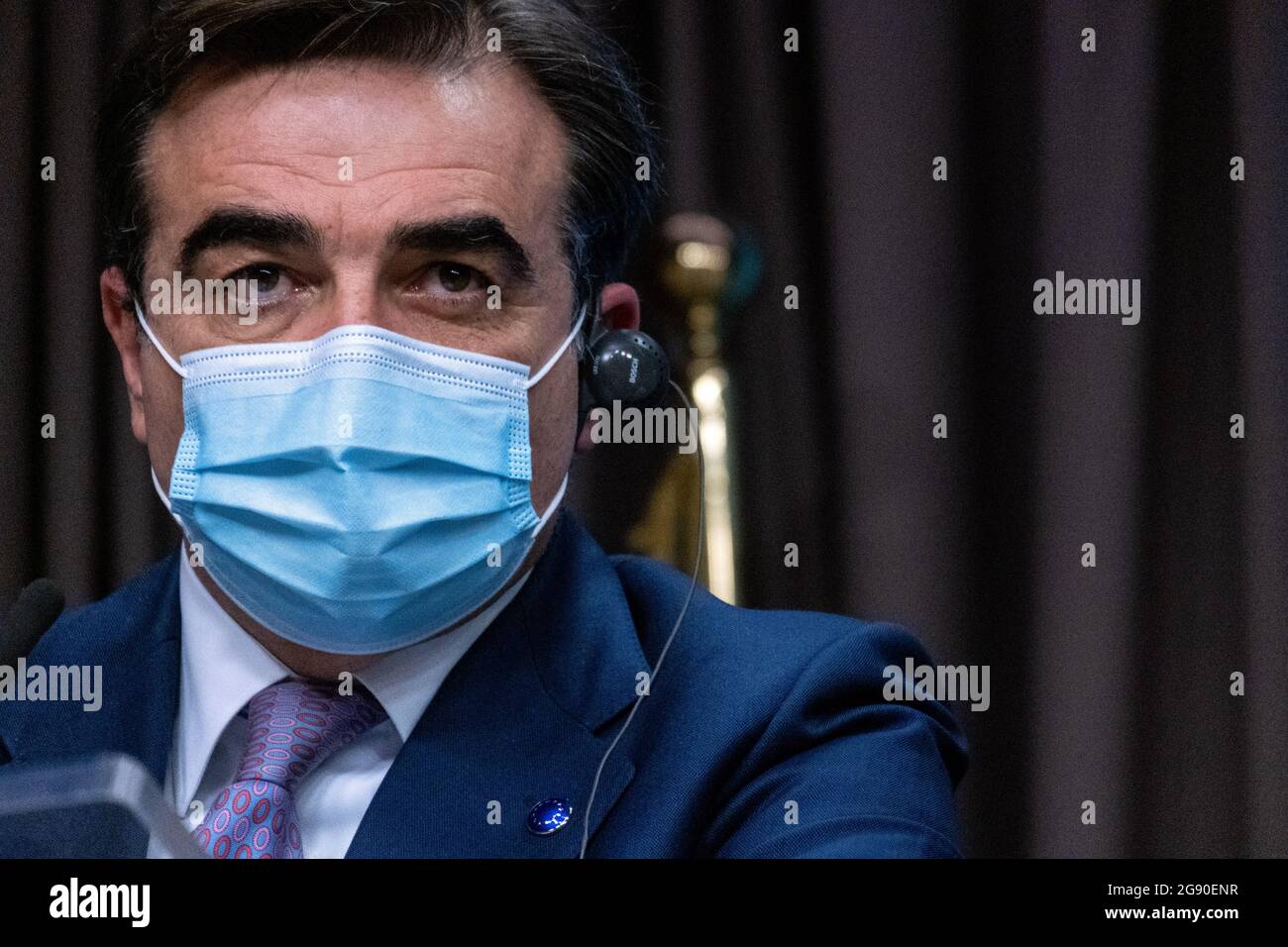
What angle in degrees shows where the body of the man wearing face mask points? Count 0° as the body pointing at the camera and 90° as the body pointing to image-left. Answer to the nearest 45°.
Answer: approximately 45°
